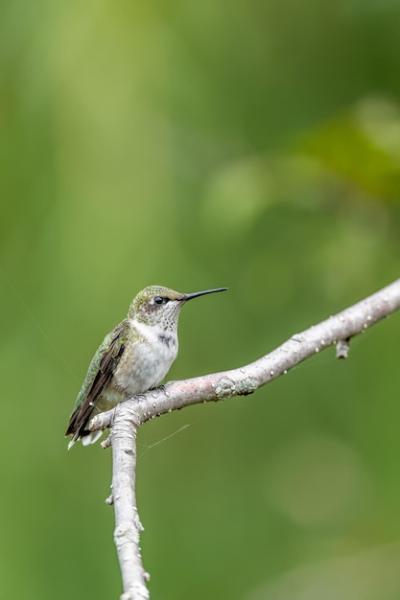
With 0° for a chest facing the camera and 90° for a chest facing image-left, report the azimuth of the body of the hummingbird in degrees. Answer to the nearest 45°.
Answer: approximately 270°
